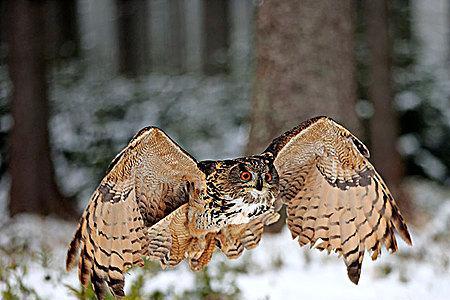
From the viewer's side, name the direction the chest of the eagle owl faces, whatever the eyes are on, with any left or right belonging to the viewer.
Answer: facing the viewer and to the right of the viewer

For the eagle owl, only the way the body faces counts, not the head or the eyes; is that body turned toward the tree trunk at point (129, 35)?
no

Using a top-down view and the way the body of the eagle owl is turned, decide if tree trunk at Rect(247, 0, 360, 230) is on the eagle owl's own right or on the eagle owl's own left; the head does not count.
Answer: on the eagle owl's own left

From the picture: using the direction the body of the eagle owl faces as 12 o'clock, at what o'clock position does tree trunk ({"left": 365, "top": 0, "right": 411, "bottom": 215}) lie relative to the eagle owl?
The tree trunk is roughly at 8 o'clock from the eagle owl.

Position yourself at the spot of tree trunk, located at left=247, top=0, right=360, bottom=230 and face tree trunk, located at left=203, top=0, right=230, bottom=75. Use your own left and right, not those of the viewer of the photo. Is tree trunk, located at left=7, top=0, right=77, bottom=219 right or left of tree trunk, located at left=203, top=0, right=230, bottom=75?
left

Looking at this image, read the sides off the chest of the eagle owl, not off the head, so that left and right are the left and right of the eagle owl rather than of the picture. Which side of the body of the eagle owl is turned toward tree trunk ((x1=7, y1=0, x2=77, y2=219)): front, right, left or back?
back

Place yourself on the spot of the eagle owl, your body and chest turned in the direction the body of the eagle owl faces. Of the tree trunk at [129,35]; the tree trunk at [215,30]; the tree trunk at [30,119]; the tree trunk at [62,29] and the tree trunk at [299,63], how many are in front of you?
0

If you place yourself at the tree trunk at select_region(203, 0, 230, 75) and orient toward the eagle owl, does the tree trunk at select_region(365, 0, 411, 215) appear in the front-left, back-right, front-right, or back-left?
front-left

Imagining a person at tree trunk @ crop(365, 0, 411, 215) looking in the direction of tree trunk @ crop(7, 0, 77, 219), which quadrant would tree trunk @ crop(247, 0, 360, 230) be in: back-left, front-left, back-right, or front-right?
front-left

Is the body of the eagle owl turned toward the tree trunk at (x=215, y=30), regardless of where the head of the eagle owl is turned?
no
